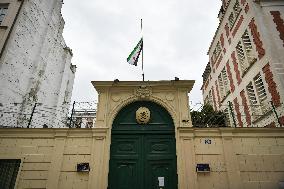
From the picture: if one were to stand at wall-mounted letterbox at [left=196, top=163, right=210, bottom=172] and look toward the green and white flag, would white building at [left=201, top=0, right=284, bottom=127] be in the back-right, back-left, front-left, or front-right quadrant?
back-right

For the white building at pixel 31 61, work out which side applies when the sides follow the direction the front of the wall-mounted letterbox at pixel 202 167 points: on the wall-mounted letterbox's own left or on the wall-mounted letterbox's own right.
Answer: on the wall-mounted letterbox's own right

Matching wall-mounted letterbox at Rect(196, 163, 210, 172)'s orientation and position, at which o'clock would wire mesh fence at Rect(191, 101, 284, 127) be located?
The wire mesh fence is roughly at 9 o'clock from the wall-mounted letterbox.

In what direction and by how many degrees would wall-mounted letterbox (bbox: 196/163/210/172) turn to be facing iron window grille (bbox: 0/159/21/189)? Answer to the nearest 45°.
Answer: approximately 90° to its right

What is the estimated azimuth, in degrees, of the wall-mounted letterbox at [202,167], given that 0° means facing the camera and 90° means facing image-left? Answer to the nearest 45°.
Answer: approximately 0°
